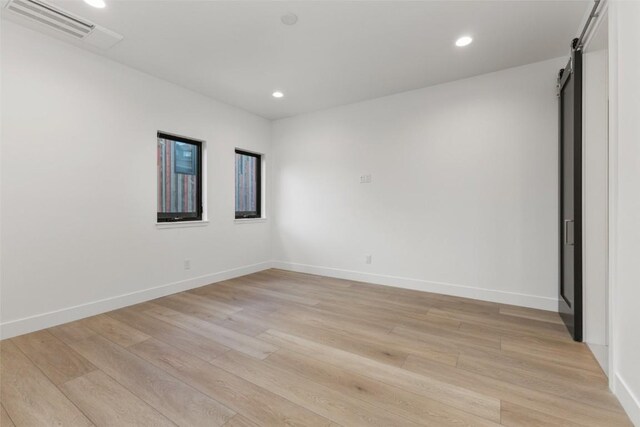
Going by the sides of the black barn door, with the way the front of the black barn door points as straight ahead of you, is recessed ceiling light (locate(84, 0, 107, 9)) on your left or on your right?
on your left

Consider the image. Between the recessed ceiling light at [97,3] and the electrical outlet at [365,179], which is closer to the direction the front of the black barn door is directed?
the electrical outlet

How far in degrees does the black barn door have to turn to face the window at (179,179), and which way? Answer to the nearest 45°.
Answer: approximately 45° to its left

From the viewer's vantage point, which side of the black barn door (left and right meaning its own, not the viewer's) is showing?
left

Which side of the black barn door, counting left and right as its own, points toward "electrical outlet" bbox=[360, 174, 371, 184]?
front
